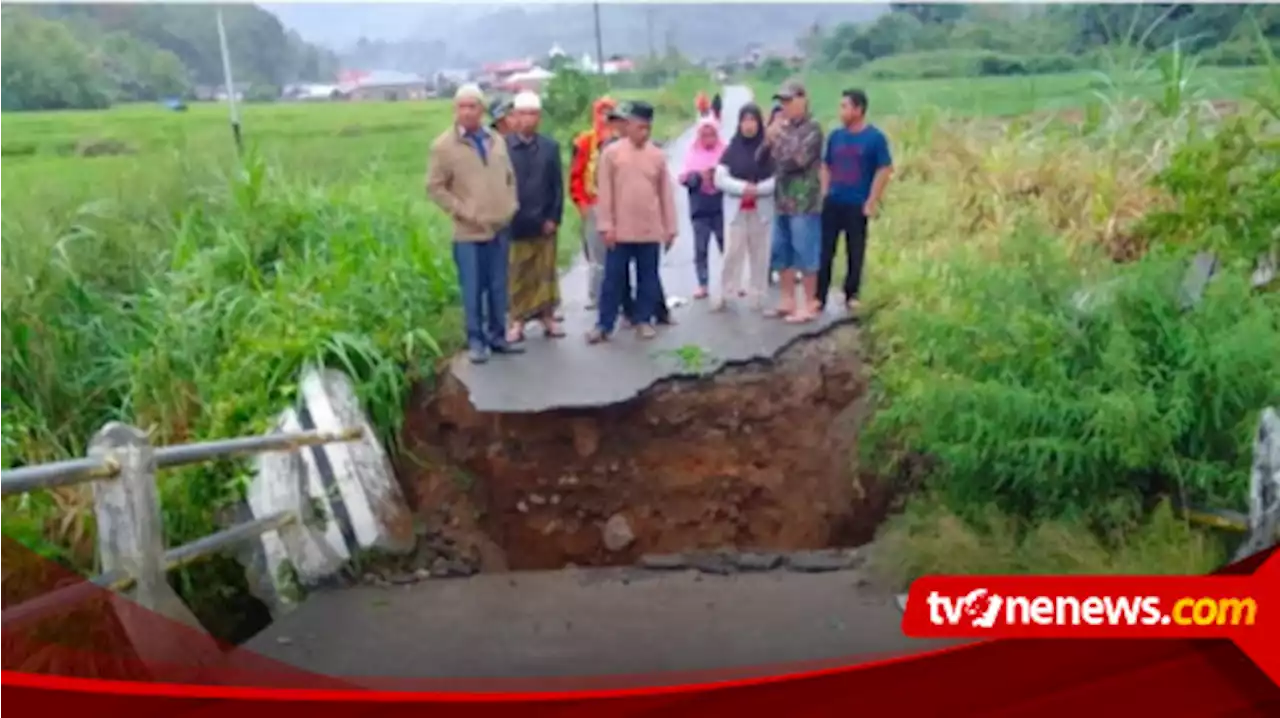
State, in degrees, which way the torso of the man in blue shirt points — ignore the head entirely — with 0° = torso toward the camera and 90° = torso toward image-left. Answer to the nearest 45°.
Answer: approximately 45°

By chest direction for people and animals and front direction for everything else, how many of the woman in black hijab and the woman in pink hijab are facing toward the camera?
2

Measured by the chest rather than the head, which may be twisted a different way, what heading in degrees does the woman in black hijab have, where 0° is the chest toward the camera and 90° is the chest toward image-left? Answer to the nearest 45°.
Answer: approximately 0°
